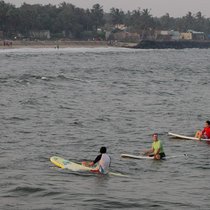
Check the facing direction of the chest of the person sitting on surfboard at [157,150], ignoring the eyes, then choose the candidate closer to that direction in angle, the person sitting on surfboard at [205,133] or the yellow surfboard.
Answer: the yellow surfboard

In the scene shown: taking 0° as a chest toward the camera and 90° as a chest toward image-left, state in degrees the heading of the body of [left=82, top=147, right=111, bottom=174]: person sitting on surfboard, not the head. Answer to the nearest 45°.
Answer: approximately 135°

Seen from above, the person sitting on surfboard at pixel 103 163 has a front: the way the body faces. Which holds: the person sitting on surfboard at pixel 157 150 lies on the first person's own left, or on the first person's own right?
on the first person's own right

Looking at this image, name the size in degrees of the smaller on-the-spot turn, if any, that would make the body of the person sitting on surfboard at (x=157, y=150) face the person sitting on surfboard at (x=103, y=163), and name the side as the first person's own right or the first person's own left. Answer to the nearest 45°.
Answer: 0° — they already face them

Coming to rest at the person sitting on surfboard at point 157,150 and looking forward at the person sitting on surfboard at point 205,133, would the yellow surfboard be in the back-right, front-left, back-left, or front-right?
back-left

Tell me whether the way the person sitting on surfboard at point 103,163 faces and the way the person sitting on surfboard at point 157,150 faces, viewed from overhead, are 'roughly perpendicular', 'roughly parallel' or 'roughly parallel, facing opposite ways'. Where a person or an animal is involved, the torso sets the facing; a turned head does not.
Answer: roughly perpendicular

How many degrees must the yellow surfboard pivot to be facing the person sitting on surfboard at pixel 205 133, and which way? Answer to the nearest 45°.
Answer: approximately 135° to its right

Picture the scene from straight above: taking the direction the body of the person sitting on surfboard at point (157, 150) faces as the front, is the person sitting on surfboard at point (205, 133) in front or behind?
behind

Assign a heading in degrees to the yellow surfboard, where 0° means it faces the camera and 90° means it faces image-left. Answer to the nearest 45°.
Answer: approximately 90°

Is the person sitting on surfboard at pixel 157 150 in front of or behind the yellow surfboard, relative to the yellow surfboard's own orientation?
behind
